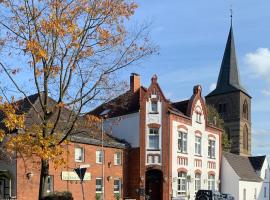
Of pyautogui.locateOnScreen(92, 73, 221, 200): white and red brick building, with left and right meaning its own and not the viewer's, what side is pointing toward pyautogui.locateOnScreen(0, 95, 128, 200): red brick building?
right

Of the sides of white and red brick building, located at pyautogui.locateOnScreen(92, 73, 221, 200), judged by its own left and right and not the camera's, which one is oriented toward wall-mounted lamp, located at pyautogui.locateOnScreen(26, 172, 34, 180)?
right

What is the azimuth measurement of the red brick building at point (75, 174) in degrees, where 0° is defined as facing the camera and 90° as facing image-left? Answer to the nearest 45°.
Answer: approximately 315°

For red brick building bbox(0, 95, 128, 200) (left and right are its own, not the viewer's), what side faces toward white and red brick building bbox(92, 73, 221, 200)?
left

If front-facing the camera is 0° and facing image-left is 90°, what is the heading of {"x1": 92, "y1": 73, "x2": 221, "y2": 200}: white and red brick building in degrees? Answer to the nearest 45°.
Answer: approximately 315°
